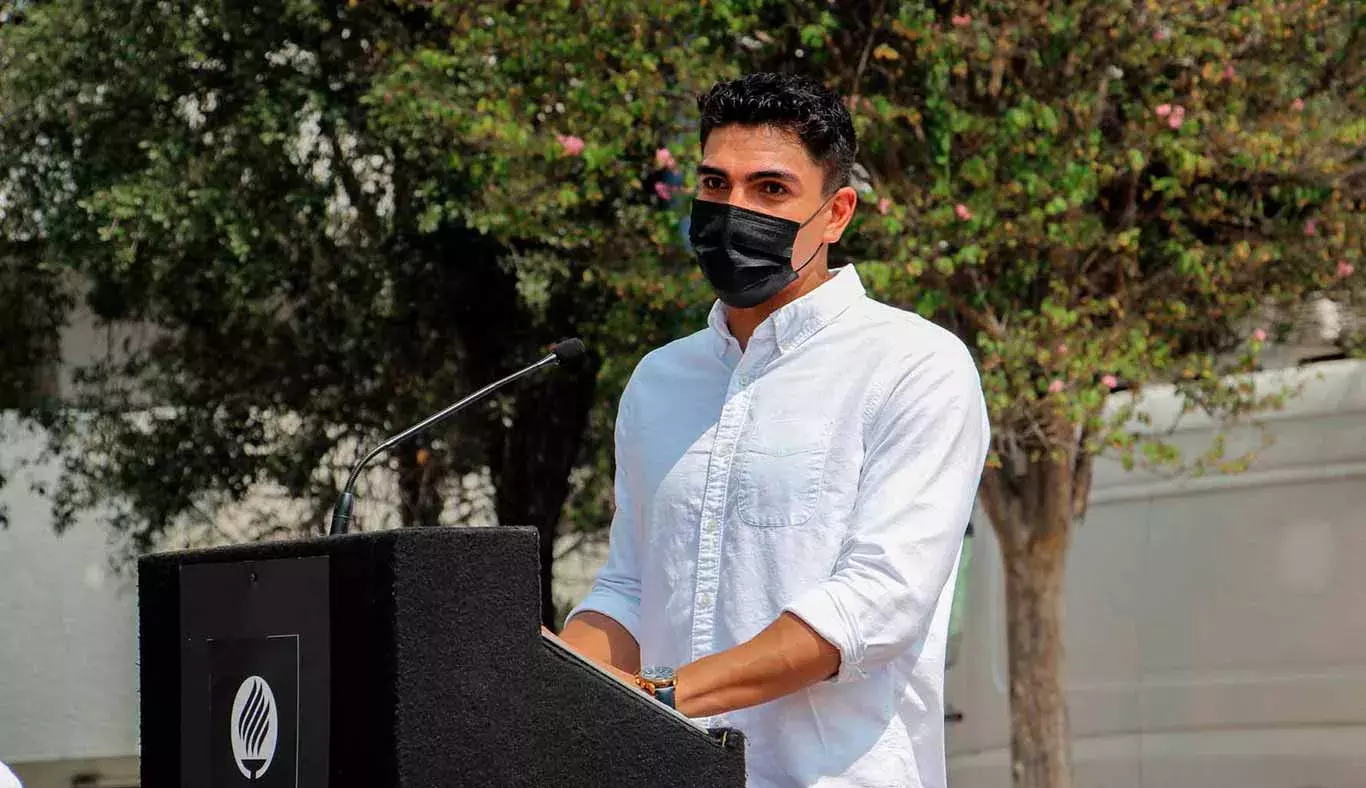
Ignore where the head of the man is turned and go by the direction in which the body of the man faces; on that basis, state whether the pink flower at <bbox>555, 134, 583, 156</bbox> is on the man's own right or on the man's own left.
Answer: on the man's own right
